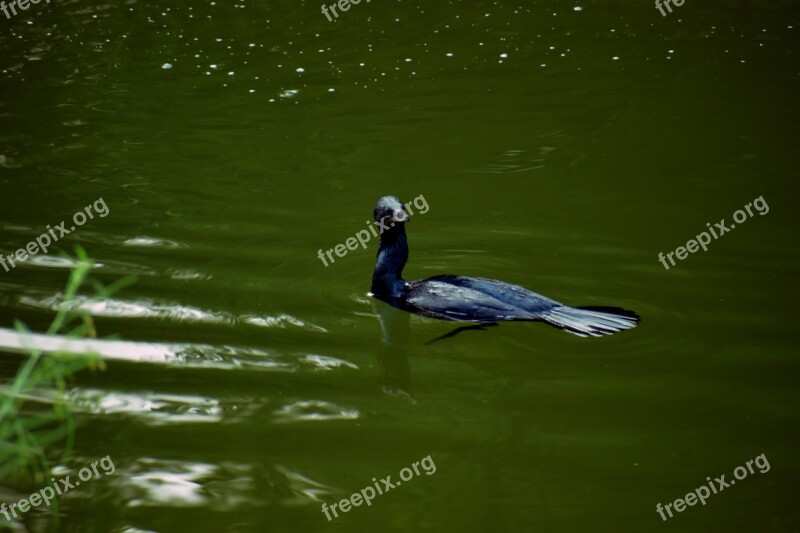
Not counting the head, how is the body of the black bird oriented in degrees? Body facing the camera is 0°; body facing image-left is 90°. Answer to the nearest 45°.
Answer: approximately 90°

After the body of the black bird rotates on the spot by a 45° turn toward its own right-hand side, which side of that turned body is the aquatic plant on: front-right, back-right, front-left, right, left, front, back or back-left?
left
